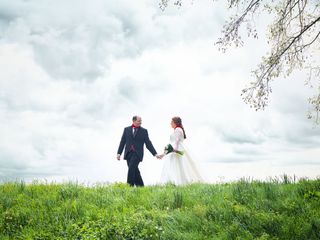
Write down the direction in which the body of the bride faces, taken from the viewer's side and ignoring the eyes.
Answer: to the viewer's left

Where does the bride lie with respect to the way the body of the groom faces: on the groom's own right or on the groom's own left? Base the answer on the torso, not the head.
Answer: on the groom's own left

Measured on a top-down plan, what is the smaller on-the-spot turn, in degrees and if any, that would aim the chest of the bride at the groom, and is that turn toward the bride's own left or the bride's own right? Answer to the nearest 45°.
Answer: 0° — they already face them
